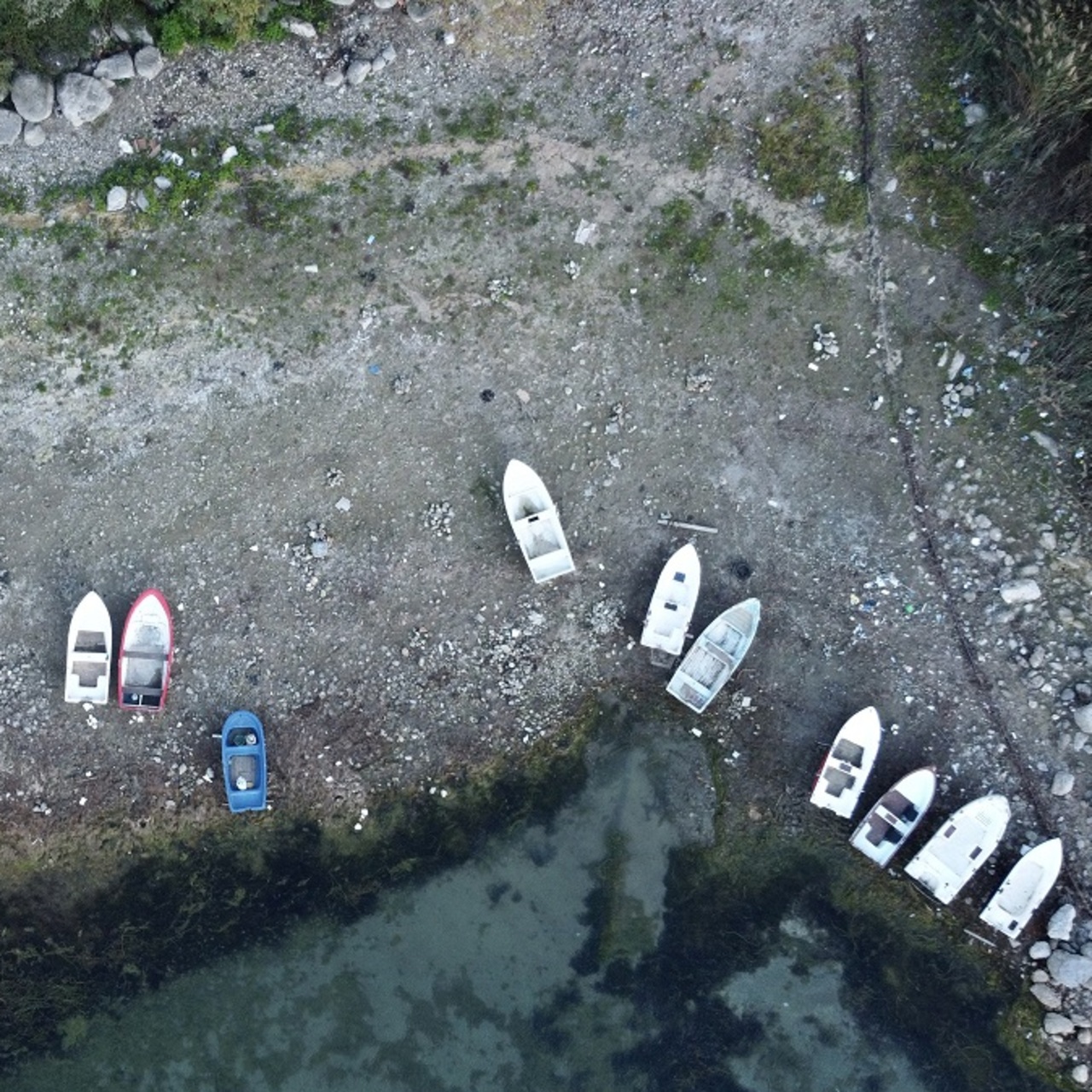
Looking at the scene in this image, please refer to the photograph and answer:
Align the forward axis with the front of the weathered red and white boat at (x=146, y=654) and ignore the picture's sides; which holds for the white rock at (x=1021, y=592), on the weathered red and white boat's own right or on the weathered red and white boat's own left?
on the weathered red and white boat's own right

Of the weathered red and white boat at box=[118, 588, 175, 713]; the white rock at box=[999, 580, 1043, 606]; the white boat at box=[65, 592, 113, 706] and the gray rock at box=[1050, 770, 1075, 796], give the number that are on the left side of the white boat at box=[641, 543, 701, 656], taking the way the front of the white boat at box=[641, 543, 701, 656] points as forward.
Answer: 2

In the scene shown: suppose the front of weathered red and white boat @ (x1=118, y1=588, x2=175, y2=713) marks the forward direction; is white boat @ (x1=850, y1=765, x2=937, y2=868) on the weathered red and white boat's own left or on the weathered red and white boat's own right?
on the weathered red and white boat's own right

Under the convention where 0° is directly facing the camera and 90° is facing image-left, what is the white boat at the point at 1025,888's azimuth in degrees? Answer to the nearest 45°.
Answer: approximately 225°

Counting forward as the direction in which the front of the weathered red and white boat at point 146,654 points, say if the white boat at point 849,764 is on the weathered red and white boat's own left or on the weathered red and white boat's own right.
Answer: on the weathered red and white boat's own right

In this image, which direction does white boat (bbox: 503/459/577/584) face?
away from the camera

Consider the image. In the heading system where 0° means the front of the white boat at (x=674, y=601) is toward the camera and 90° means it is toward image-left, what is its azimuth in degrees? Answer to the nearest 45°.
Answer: approximately 180°

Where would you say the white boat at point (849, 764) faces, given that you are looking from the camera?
facing away from the viewer and to the right of the viewer

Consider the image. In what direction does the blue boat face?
away from the camera

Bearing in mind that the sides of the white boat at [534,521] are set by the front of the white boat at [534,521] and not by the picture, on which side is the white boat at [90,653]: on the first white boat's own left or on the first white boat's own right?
on the first white boat's own left
